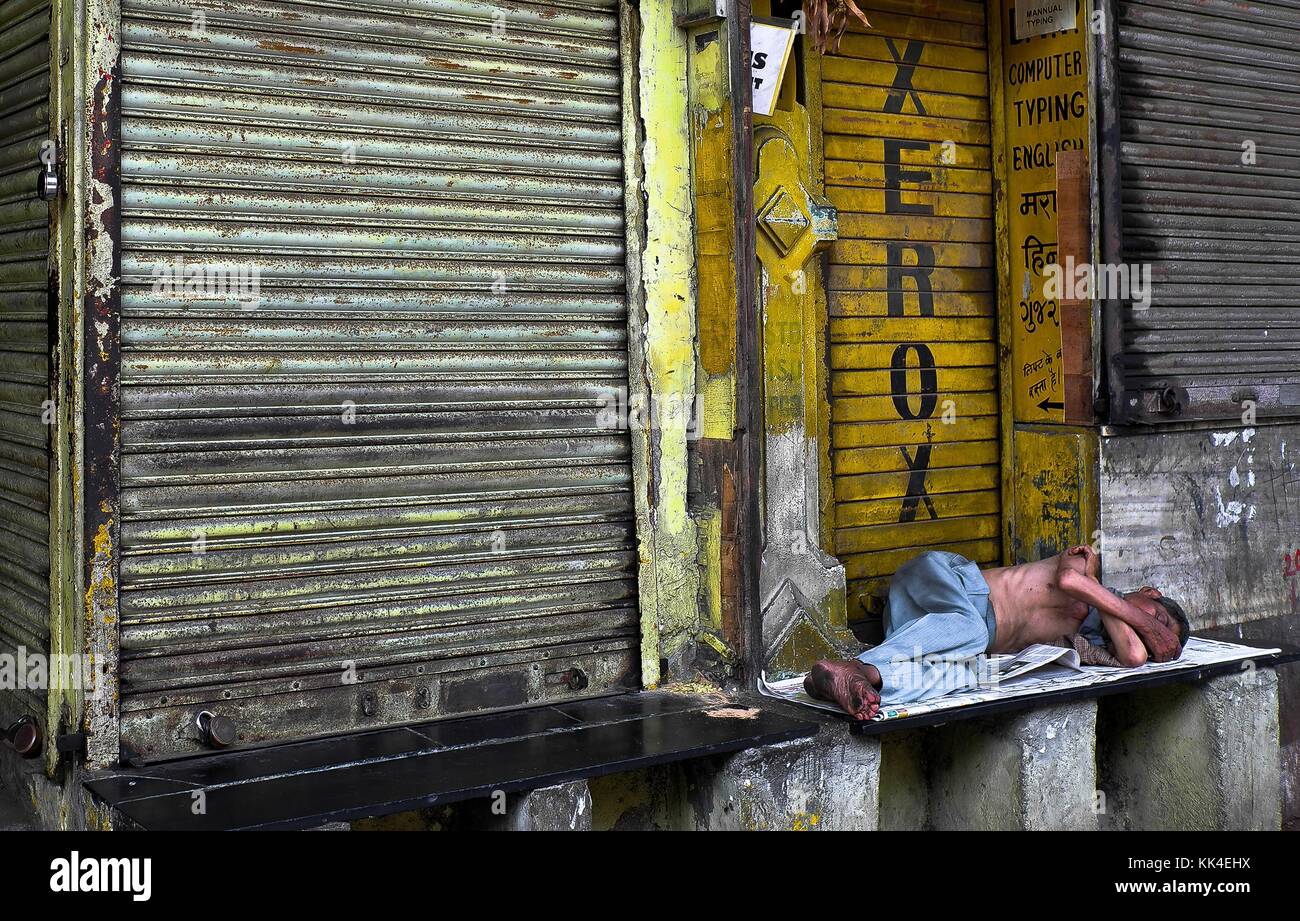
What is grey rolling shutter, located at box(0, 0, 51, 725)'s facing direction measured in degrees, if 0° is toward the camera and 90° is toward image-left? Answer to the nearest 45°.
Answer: approximately 45°

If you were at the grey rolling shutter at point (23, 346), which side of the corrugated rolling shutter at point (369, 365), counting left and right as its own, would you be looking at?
right

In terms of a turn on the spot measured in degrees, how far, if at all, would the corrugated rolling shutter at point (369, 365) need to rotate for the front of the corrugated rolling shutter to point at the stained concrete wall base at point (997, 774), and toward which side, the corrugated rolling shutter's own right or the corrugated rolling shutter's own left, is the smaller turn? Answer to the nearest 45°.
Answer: approximately 90° to the corrugated rolling shutter's own left

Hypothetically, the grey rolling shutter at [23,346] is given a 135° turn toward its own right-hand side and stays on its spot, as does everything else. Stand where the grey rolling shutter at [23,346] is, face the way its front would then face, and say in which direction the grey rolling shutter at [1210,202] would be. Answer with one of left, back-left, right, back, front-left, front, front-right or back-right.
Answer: right

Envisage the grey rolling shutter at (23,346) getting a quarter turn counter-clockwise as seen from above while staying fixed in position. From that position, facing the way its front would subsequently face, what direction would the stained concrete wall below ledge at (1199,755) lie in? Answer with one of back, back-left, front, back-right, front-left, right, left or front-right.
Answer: front-left

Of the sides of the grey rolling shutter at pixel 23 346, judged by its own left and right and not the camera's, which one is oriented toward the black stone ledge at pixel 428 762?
left

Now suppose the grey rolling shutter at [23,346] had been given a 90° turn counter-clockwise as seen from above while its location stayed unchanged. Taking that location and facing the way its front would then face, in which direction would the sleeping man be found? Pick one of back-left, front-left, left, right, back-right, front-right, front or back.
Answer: front-left

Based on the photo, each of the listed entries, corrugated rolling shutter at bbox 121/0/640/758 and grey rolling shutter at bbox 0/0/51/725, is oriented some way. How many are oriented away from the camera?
0

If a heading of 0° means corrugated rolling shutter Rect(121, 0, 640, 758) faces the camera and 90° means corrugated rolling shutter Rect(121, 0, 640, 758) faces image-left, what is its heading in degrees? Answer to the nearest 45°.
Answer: approximately 0°

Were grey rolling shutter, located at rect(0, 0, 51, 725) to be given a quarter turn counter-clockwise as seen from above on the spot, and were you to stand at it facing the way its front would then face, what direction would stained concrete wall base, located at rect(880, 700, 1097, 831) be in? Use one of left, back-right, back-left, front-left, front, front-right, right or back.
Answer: front-left

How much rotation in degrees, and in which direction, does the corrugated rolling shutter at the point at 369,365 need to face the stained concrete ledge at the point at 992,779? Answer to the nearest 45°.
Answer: approximately 90° to its left

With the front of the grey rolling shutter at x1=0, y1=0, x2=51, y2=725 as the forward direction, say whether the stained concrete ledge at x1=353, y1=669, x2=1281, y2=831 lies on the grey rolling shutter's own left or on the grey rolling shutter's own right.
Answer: on the grey rolling shutter's own left
